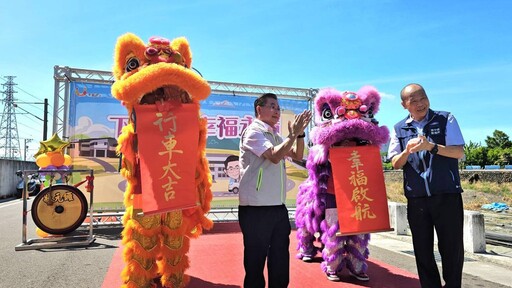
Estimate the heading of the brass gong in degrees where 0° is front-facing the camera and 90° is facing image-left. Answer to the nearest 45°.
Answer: approximately 0°

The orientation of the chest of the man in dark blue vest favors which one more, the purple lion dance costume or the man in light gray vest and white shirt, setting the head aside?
the man in light gray vest and white shirt

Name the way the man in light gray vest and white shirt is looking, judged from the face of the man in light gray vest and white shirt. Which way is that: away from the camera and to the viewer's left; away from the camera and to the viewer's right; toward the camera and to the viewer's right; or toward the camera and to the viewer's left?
toward the camera and to the viewer's right

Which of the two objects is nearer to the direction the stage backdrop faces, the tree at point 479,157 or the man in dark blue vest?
the man in dark blue vest

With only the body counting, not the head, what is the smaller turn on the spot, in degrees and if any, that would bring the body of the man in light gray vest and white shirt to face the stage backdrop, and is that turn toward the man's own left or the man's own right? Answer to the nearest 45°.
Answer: approximately 135° to the man's own left

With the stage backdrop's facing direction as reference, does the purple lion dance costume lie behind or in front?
in front

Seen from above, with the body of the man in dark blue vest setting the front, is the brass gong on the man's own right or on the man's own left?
on the man's own right
